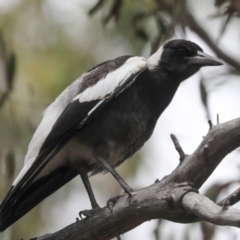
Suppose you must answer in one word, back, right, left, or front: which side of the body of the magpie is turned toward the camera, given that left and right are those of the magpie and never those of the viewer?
right
